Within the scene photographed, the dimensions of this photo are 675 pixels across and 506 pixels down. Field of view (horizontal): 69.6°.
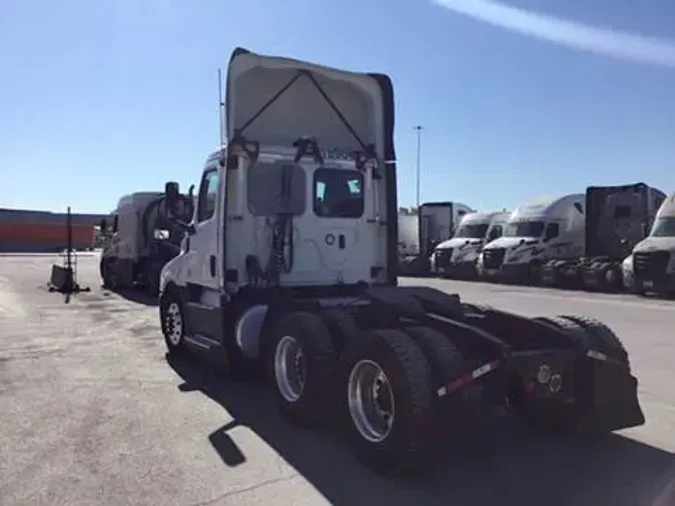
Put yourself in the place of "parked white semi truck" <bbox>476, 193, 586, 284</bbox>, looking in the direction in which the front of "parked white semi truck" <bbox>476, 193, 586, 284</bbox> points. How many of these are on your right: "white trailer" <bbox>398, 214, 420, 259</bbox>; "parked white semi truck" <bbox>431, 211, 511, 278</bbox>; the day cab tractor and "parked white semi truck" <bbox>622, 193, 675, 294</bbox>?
2

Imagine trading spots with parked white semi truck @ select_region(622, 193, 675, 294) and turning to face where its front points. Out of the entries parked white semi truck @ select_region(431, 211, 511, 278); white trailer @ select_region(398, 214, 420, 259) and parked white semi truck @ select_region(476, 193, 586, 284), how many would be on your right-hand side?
3

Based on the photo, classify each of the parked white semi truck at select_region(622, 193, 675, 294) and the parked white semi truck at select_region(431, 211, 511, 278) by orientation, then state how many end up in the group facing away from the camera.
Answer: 0

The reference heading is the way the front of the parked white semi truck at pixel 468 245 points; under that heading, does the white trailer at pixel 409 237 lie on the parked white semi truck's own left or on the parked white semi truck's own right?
on the parked white semi truck's own right

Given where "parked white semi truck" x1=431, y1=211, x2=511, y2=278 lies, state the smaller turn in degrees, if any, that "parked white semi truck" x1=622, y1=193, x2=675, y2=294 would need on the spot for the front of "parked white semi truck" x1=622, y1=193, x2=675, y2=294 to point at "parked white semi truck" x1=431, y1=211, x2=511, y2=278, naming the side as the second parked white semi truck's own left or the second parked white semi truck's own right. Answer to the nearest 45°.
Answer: approximately 90° to the second parked white semi truck's own right

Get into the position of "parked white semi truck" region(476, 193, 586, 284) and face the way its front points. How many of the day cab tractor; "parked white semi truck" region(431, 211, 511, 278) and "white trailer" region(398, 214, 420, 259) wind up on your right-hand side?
2

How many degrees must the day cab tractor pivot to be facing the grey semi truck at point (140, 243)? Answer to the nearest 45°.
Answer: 0° — it already faces it

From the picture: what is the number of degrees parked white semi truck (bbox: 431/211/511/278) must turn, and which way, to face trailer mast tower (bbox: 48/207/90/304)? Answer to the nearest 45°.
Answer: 0° — it already faces it

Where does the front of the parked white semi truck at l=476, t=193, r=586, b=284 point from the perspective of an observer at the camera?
facing the viewer and to the left of the viewer

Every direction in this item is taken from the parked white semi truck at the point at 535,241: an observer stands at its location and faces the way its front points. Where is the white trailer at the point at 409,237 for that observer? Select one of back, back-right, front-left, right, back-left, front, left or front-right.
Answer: right
